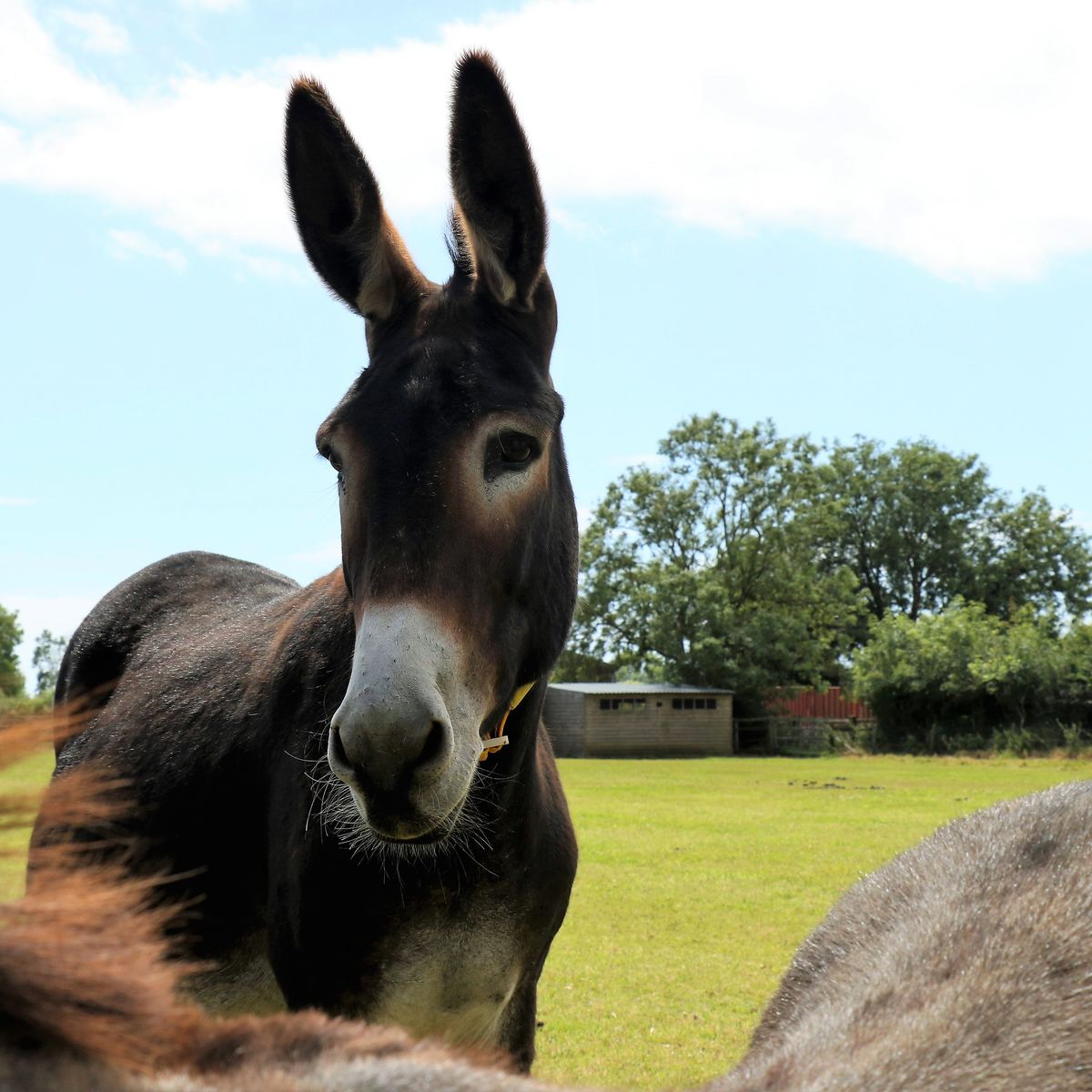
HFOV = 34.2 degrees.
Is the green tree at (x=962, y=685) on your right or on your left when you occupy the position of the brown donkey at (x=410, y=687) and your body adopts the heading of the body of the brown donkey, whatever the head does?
on your left

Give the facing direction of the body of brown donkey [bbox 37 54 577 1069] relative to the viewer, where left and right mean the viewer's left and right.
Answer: facing the viewer and to the right of the viewer

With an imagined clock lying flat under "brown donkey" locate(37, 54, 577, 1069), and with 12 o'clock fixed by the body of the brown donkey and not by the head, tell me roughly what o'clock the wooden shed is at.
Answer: The wooden shed is roughly at 8 o'clock from the brown donkey.
